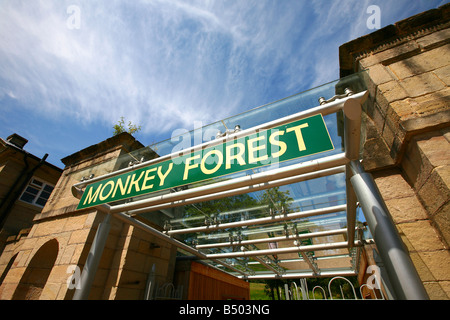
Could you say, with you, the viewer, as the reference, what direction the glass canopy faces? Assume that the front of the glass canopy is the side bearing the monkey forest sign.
facing the viewer and to the left of the viewer

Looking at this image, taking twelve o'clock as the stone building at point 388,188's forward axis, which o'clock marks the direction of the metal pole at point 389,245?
The metal pole is roughly at 12 o'clock from the stone building.

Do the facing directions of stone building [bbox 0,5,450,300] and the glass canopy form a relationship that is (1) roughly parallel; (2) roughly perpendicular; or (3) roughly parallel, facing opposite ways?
roughly parallel

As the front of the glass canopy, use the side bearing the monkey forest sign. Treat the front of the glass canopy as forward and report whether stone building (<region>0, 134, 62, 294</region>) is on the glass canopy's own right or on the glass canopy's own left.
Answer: on the glass canopy's own right

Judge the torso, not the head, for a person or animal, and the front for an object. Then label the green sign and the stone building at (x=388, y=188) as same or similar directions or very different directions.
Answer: same or similar directions

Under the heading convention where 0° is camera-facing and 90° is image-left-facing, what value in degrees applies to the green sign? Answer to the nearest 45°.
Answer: approximately 45°
